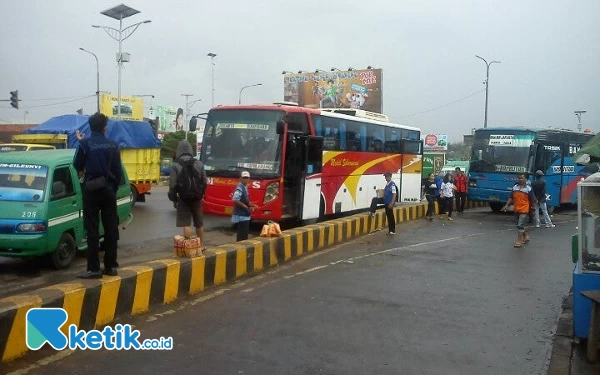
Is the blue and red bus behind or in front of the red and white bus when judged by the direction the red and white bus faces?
behind

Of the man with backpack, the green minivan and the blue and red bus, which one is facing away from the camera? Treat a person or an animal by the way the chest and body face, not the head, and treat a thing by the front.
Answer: the man with backpack

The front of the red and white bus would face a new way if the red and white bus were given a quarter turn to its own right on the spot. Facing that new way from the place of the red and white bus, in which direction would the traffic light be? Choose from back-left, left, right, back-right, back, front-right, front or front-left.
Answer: front

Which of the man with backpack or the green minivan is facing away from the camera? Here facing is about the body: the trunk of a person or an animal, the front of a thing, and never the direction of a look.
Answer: the man with backpack

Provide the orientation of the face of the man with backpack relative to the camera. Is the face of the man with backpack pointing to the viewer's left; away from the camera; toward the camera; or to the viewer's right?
away from the camera

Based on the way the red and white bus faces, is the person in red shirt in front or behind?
behind

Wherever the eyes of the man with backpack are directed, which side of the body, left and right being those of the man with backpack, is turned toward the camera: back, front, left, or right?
back

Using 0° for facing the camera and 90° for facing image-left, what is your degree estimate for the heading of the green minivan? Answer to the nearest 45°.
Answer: approximately 45°

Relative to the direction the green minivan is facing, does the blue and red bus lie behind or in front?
behind

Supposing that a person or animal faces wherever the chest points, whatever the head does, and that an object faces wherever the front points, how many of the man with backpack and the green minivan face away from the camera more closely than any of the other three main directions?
1

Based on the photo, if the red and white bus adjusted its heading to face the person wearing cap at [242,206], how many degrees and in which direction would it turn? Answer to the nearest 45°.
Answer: approximately 45° to its left

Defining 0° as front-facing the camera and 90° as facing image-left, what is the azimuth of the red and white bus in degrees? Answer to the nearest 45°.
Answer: approximately 45°

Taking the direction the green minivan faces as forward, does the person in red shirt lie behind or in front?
behind
